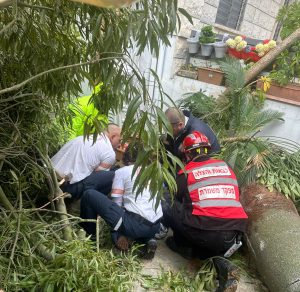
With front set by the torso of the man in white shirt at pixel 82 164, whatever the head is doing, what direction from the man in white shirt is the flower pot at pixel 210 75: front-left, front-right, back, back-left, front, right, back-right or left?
front-left

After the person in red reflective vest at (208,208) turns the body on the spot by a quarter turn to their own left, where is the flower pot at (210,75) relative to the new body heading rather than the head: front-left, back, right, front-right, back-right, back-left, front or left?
back-right

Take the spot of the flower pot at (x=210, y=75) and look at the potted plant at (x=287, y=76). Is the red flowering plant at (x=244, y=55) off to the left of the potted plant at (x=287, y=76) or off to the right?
left

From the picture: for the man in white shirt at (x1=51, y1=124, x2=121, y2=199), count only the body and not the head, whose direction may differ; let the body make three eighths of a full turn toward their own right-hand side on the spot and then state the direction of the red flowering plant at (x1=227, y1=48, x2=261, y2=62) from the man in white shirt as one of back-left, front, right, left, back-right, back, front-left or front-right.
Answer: back

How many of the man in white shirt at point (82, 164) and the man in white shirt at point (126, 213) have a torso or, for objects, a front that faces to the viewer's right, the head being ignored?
1

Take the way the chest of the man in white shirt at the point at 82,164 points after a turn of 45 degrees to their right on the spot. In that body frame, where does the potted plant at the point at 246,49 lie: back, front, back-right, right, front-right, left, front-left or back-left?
left

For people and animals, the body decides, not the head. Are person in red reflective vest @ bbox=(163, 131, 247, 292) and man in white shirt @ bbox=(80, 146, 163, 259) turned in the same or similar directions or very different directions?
same or similar directions

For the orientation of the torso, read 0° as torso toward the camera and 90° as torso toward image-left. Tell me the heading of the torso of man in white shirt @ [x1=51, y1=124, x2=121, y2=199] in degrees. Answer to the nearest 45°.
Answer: approximately 270°

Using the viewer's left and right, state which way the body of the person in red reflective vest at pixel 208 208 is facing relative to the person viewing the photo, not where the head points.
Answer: facing away from the viewer and to the left of the viewer

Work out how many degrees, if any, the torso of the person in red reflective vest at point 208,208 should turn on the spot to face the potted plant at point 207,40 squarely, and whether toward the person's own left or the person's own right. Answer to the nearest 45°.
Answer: approximately 45° to the person's own right
